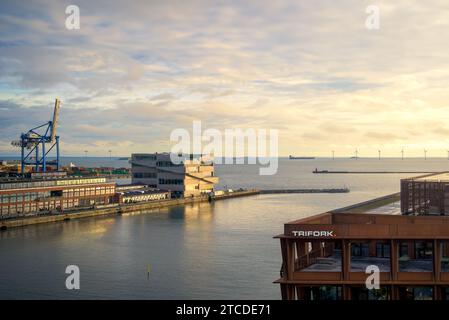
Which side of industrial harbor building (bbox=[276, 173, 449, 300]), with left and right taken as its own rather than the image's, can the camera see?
front
